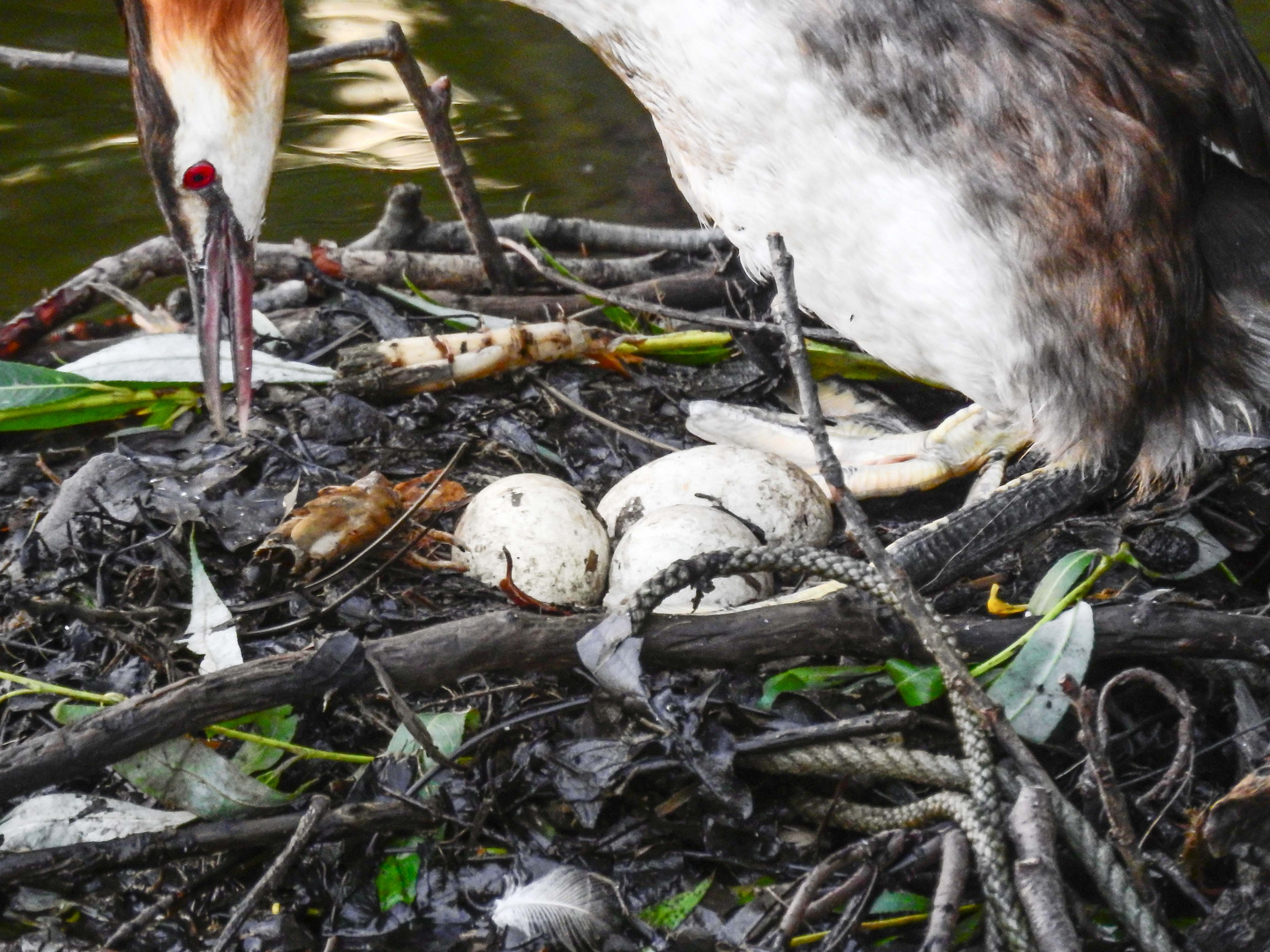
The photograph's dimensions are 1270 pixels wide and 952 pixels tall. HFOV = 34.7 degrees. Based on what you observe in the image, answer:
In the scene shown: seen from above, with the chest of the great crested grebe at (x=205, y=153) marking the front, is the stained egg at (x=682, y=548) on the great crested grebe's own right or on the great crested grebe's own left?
on the great crested grebe's own left

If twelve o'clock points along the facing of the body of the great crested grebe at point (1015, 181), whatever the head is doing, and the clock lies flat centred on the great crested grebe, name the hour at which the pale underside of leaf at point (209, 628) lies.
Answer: The pale underside of leaf is roughly at 11 o'clock from the great crested grebe.

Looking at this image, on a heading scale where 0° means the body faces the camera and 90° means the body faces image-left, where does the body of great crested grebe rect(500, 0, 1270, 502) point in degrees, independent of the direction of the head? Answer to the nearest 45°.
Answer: approximately 90°

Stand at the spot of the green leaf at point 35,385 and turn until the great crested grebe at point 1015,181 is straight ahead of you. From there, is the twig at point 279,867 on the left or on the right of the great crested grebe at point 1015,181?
right

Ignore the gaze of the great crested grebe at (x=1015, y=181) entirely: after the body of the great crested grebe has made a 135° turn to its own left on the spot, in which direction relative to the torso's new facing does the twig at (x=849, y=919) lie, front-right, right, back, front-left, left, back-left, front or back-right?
front-right

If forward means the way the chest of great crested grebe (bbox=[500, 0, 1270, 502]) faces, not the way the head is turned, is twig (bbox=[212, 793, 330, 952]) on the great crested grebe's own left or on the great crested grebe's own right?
on the great crested grebe's own left

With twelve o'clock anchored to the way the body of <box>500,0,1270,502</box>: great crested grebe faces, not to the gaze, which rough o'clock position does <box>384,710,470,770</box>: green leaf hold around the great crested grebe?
The green leaf is roughly at 10 o'clock from the great crested grebe.

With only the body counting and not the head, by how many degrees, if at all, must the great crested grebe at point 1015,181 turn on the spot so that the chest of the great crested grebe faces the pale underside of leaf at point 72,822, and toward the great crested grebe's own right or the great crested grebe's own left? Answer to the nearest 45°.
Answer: approximately 45° to the great crested grebe's own left

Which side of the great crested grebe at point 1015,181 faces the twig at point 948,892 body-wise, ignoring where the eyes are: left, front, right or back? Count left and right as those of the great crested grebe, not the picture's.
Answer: left
